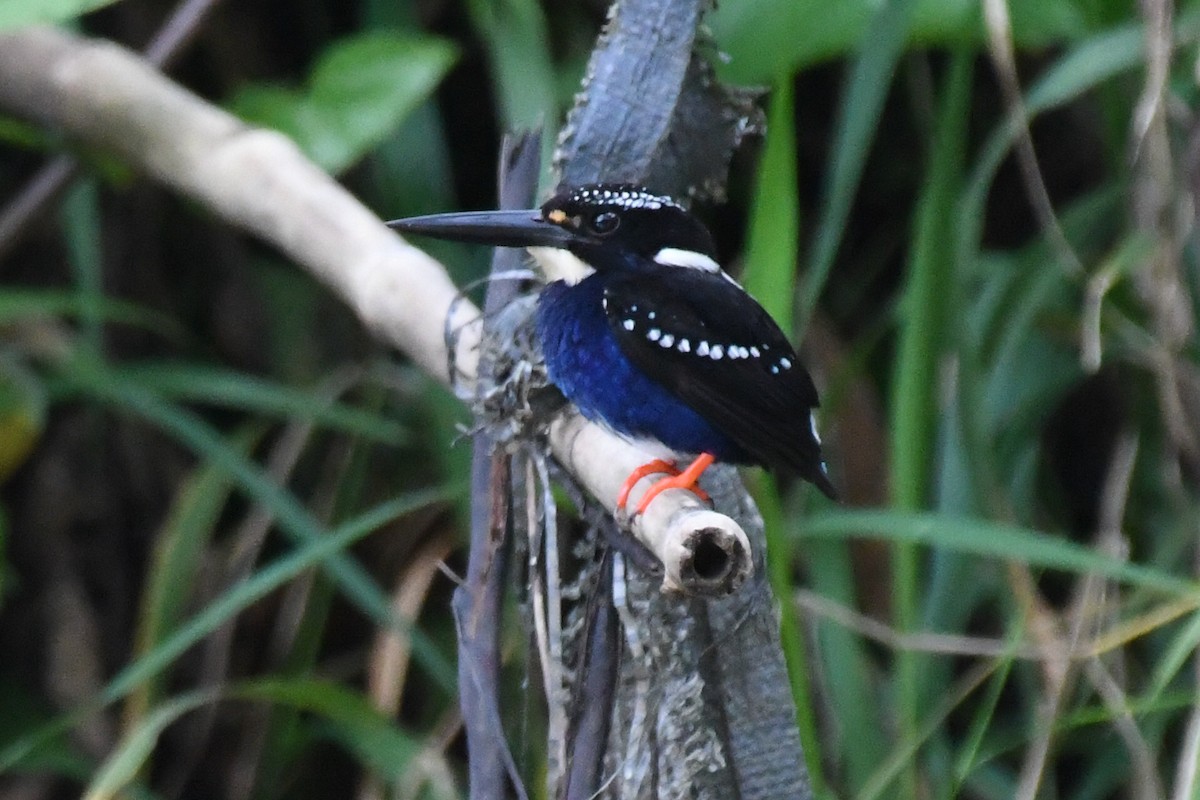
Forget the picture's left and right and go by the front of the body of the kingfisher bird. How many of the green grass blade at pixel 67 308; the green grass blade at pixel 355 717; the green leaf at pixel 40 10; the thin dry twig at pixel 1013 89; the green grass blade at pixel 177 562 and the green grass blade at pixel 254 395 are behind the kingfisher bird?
1

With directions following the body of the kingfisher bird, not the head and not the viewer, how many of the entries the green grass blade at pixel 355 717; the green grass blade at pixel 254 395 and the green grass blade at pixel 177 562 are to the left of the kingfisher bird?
0

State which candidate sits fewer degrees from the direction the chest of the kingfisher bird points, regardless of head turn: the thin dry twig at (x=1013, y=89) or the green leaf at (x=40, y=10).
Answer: the green leaf

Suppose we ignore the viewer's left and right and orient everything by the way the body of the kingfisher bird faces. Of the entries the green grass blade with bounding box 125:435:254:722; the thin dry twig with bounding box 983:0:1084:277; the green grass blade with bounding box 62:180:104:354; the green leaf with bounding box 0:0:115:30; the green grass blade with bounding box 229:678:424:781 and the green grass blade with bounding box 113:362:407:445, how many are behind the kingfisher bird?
1

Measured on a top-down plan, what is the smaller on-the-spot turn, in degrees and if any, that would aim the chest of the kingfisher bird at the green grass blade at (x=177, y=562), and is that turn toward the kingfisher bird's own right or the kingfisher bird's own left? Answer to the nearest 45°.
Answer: approximately 45° to the kingfisher bird's own right

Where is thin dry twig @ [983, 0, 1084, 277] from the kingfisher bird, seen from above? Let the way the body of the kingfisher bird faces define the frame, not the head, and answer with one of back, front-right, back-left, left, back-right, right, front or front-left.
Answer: back

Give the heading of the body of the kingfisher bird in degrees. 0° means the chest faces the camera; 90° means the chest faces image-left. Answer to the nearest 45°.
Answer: approximately 90°

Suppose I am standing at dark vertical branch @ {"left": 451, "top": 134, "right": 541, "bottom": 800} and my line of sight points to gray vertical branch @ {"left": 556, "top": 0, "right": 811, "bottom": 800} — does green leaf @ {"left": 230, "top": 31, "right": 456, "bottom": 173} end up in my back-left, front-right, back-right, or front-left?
back-left

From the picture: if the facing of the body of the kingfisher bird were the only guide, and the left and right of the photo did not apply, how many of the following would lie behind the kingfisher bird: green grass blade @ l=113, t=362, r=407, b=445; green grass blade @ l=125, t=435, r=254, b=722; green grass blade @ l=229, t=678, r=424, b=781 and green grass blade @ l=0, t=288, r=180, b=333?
0
